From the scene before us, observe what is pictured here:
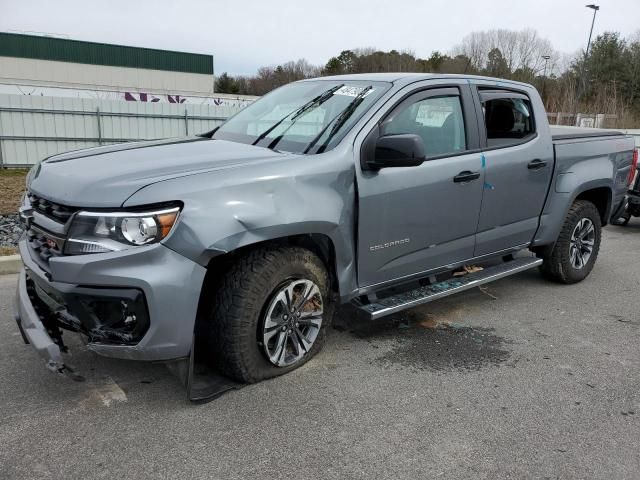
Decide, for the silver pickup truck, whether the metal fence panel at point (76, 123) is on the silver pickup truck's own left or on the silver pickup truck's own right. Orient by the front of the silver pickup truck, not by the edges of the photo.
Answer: on the silver pickup truck's own right

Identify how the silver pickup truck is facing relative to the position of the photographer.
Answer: facing the viewer and to the left of the viewer
